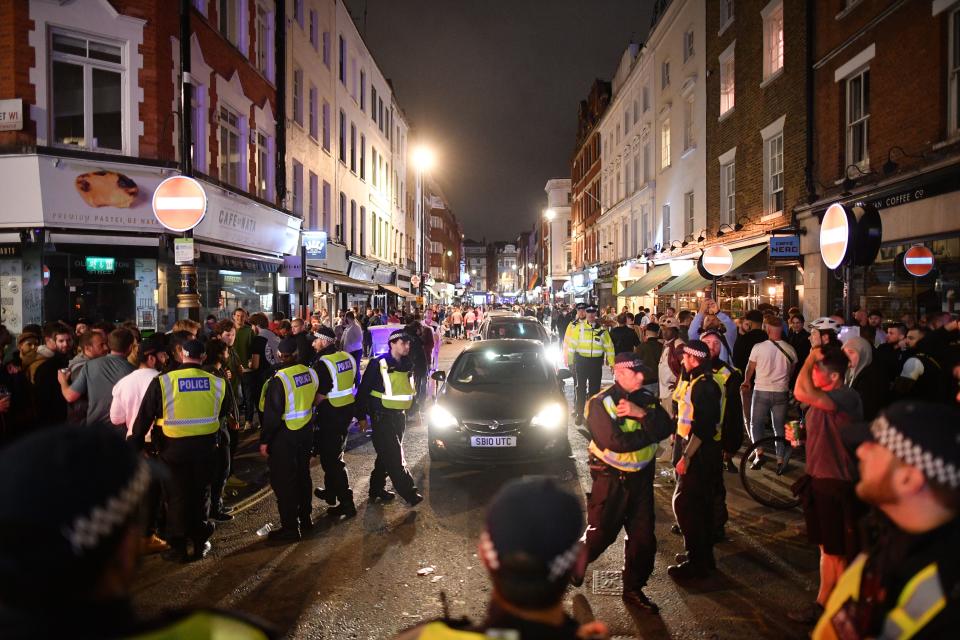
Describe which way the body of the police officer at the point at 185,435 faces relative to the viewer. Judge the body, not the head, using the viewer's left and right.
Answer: facing away from the viewer

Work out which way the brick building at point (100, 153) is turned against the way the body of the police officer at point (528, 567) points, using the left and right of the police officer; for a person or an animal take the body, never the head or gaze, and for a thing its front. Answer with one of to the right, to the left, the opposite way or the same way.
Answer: to the right

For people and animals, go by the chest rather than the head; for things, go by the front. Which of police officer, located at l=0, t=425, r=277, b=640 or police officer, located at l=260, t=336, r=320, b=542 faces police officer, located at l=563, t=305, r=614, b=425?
police officer, located at l=0, t=425, r=277, b=640

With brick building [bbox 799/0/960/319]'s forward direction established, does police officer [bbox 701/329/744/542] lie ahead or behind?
ahead

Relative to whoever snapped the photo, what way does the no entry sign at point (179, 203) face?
facing the viewer

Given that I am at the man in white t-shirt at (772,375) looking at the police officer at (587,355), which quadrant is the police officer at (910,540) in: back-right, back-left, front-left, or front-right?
back-left

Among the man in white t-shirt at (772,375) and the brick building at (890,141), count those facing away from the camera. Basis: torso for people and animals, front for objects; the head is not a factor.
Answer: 1

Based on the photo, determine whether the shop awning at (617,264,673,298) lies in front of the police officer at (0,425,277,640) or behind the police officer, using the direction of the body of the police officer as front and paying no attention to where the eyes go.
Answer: in front

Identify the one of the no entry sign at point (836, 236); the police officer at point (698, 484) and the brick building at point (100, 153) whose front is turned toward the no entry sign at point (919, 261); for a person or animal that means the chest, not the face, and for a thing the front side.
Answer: the brick building

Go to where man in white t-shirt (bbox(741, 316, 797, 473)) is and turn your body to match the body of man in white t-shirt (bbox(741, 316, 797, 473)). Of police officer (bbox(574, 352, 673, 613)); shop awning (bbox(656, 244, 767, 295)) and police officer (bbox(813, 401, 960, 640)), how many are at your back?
2

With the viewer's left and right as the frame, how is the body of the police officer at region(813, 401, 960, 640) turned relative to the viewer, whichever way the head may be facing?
facing to the left of the viewer

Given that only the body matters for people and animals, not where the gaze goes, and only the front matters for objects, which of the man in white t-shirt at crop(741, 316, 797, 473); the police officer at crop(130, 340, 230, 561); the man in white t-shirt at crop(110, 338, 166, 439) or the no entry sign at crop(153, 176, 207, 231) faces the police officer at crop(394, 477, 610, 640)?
the no entry sign

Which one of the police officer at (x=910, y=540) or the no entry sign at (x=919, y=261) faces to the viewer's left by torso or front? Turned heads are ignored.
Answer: the police officer

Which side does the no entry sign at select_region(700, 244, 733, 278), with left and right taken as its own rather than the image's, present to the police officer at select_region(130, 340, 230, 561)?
front
